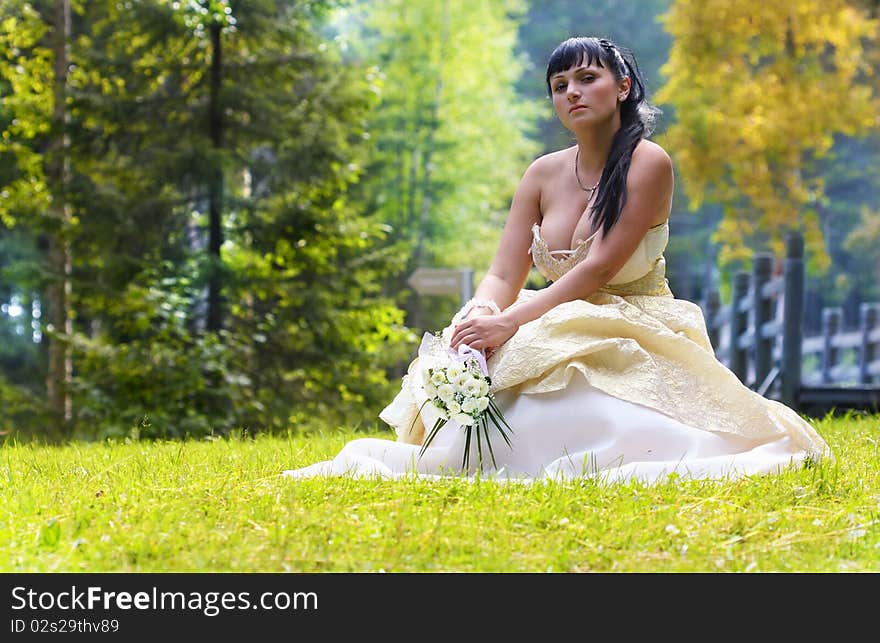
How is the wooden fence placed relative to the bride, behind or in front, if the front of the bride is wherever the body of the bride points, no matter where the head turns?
behind

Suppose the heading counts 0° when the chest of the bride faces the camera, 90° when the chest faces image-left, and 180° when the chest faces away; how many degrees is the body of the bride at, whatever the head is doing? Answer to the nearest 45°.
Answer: approximately 45°
